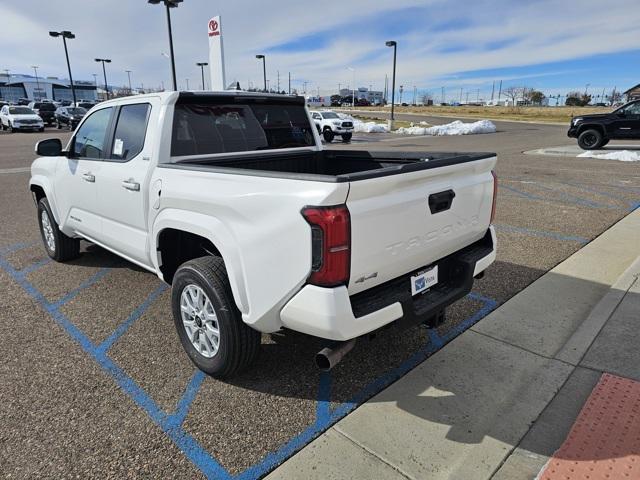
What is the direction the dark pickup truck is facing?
to the viewer's left

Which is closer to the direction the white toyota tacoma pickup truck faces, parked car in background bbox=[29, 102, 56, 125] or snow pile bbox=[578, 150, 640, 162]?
the parked car in background

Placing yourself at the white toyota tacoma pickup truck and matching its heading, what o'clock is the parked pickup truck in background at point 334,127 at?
The parked pickup truck in background is roughly at 2 o'clock from the white toyota tacoma pickup truck.

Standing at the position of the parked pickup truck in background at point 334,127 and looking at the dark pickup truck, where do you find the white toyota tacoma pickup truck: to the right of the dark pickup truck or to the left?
right

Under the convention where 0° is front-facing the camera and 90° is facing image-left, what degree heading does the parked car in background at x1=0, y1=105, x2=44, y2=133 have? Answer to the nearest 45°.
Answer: approximately 315°

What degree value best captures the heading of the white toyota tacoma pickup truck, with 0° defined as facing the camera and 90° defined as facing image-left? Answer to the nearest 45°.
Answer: approximately 135°

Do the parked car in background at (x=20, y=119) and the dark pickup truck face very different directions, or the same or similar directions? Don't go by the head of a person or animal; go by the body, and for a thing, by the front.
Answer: very different directions

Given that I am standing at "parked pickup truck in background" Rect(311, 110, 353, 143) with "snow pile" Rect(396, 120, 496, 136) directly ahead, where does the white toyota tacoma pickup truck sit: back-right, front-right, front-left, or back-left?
back-right

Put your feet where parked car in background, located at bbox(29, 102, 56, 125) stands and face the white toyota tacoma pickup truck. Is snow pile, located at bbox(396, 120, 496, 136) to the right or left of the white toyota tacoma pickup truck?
left

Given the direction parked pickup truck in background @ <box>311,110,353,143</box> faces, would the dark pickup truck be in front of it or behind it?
in front

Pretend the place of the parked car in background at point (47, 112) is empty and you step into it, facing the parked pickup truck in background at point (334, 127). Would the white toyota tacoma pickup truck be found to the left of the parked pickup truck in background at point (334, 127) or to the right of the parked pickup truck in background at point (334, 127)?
right
